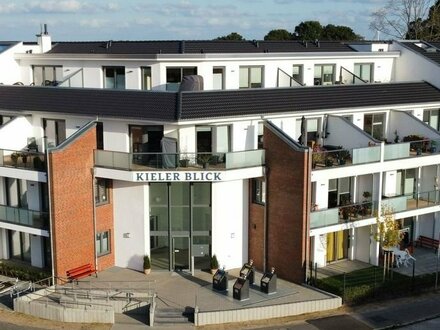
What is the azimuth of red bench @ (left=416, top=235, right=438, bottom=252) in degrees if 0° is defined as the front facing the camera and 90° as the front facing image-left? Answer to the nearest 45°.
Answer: approximately 45°

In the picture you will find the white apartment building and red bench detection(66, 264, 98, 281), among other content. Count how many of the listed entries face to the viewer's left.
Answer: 0

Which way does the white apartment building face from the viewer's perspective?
toward the camera

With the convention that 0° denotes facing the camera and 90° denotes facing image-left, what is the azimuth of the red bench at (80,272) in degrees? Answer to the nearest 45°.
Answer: approximately 315°

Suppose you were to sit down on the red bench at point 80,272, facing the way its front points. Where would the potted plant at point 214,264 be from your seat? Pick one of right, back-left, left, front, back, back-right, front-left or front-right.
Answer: front-left

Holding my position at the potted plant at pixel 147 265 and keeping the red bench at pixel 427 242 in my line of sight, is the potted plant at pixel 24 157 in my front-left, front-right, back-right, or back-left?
back-left

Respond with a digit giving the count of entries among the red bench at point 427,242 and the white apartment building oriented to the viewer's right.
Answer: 0
